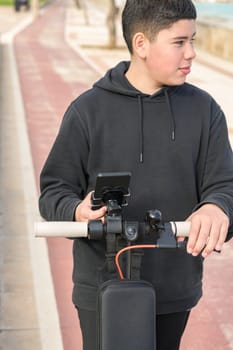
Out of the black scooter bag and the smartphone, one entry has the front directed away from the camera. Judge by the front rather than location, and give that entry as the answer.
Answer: the smartphone

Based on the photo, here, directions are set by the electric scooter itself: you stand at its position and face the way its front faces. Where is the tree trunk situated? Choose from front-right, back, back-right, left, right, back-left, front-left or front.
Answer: back

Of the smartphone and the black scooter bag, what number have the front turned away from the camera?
1

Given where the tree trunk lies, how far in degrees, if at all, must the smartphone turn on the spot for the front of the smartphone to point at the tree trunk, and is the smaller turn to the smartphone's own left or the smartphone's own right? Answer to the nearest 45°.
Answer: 0° — it already faces it

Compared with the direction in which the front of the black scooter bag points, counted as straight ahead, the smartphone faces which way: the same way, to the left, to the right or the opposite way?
the opposite way

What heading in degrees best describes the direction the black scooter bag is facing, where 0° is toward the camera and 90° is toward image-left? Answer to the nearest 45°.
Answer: approximately 0°

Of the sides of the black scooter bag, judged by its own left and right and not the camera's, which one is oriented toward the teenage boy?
back

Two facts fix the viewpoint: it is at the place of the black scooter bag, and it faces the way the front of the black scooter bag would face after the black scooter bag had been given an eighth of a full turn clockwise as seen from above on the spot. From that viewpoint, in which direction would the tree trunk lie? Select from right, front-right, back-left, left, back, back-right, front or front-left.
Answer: back-right

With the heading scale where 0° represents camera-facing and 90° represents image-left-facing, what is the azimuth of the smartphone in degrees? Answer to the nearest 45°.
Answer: approximately 180°
